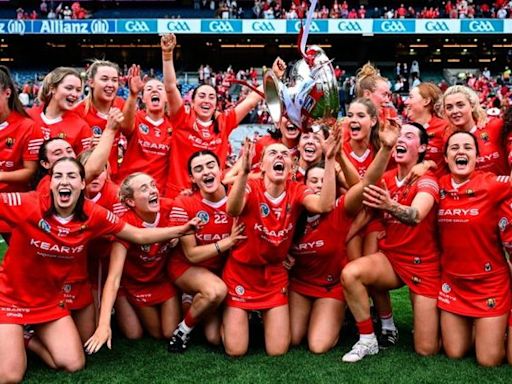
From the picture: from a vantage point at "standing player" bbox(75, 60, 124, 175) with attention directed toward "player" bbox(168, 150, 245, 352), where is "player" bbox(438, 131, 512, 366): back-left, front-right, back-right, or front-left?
front-left

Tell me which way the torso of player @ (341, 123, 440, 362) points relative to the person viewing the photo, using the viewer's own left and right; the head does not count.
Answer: facing the viewer and to the left of the viewer

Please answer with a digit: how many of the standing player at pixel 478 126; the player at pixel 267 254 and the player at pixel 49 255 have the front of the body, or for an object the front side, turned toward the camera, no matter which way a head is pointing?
3

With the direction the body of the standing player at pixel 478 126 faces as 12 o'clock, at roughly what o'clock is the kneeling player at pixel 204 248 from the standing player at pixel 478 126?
the kneeling player at pixel 204 248 is roughly at 2 o'clock from the standing player at pixel 478 126.

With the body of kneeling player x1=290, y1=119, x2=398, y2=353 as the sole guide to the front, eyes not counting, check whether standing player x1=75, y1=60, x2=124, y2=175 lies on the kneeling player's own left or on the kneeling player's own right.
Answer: on the kneeling player's own right

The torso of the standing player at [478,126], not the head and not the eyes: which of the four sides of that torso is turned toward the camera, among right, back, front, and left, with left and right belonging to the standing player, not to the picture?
front

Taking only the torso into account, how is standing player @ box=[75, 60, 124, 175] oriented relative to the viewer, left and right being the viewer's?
facing the viewer and to the right of the viewer

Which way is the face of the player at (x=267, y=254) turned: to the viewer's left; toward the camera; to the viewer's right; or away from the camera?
toward the camera

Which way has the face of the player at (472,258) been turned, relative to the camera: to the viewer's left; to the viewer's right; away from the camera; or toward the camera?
toward the camera

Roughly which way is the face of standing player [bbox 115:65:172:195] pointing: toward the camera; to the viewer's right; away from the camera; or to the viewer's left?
toward the camera

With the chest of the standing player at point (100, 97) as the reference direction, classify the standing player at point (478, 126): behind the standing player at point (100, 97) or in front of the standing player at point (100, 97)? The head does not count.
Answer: in front

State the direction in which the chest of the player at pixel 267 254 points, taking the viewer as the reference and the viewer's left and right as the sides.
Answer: facing the viewer

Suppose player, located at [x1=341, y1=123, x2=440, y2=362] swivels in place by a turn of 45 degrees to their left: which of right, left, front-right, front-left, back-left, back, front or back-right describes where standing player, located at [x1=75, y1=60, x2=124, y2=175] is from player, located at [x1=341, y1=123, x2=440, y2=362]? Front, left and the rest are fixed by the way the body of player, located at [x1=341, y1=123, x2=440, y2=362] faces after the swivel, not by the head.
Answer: right

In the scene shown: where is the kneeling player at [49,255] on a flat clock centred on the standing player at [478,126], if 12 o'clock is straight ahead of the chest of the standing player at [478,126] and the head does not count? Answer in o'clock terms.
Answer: the kneeling player at [49,255] is roughly at 2 o'clock from the standing player at [478,126].

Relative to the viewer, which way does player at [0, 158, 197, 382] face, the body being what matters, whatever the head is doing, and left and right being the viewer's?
facing the viewer
